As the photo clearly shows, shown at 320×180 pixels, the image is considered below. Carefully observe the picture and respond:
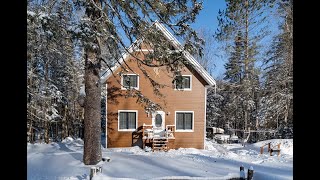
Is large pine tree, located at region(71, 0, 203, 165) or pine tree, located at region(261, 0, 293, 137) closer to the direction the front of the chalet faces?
the large pine tree

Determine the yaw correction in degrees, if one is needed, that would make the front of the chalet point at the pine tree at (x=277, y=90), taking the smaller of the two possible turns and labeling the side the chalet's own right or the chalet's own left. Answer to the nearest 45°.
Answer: approximately 135° to the chalet's own left

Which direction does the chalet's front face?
toward the camera

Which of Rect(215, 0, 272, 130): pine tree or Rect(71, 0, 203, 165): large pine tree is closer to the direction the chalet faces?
the large pine tree

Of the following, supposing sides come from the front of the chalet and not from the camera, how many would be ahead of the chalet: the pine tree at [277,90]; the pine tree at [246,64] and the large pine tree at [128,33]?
1

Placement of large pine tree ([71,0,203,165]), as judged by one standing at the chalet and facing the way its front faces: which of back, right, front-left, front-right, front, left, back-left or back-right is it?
front
